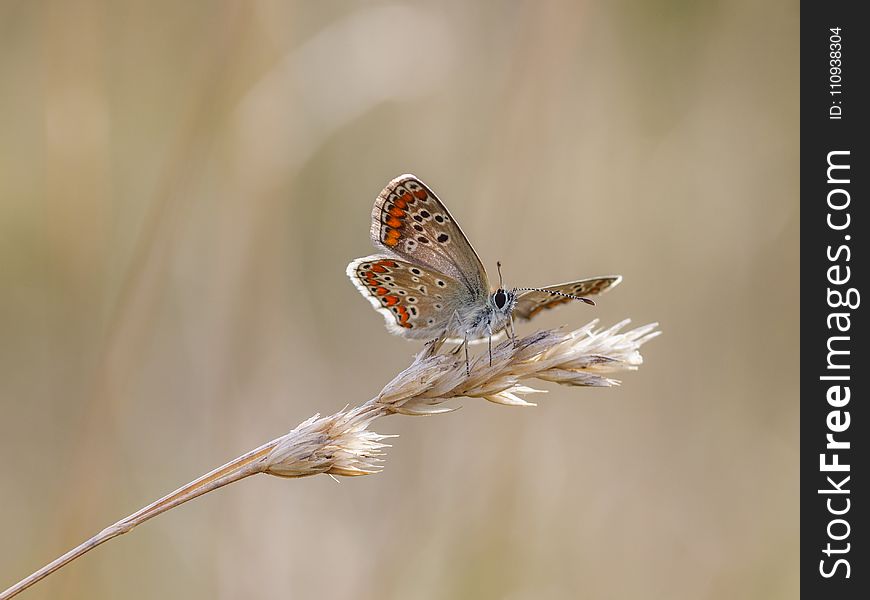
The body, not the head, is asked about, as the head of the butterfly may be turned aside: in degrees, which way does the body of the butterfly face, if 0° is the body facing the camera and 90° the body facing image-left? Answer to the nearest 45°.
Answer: approximately 315°
